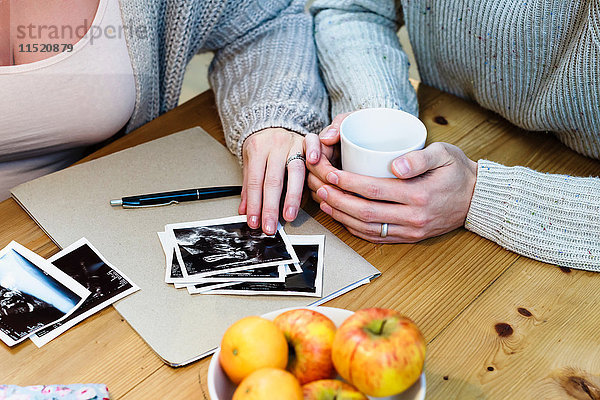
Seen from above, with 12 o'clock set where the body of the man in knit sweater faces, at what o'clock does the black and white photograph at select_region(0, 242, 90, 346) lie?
The black and white photograph is roughly at 12 o'clock from the man in knit sweater.

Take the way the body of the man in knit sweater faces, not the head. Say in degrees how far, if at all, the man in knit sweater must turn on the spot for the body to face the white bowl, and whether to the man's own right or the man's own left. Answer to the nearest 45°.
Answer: approximately 45° to the man's own left

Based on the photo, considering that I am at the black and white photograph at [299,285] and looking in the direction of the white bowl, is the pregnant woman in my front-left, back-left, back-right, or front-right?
back-right

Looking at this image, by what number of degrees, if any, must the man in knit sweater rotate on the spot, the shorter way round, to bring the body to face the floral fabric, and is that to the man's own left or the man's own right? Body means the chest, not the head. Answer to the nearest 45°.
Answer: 0° — they already face it

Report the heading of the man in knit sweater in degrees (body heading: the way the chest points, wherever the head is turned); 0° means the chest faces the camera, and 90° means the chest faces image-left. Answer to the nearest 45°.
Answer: approximately 45°
